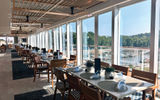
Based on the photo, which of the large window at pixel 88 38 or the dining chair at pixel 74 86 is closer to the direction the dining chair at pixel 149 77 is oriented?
the dining chair

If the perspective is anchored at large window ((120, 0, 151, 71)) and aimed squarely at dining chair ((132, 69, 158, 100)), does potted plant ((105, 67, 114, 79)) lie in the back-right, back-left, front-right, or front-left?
front-right

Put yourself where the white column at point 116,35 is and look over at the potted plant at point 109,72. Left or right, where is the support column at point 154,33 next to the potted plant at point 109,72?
left

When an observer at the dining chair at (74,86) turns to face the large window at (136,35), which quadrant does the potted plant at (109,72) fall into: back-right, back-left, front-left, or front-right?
front-right

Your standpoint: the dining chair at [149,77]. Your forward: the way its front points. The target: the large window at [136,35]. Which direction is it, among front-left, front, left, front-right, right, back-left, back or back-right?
back-right

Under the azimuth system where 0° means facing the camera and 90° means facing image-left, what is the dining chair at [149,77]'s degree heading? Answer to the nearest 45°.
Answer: approximately 45°

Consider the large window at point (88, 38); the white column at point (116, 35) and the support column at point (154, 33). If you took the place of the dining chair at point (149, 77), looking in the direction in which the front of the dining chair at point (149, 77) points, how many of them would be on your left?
0

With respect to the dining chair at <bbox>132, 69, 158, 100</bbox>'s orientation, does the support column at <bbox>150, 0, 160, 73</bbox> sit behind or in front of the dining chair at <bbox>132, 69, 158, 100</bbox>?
behind

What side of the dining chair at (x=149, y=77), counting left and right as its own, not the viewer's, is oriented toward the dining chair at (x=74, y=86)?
front

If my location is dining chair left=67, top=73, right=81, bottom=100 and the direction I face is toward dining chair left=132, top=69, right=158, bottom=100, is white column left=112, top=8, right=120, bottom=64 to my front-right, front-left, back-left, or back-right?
front-left

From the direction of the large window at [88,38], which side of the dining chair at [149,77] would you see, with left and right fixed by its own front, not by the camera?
right

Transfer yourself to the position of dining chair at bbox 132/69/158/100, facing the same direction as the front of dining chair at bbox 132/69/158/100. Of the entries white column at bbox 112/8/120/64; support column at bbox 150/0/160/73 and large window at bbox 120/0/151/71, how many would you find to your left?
0

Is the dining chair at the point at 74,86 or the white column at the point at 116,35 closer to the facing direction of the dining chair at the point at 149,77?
the dining chair

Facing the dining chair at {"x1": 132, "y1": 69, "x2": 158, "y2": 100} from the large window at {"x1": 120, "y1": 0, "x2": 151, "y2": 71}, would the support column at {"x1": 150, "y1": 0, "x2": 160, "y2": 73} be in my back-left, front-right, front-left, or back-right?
front-left

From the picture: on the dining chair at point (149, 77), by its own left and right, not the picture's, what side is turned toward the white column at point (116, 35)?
right
